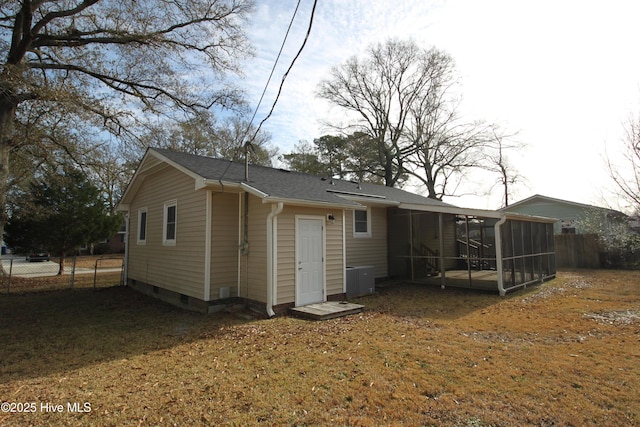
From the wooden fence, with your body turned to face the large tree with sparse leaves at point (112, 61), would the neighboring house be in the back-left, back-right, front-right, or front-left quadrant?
back-right
